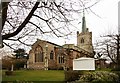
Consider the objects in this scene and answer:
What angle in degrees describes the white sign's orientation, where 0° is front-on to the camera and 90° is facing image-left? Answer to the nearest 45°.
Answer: approximately 0°

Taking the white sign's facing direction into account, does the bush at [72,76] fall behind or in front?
in front

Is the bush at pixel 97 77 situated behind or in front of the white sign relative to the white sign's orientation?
in front
